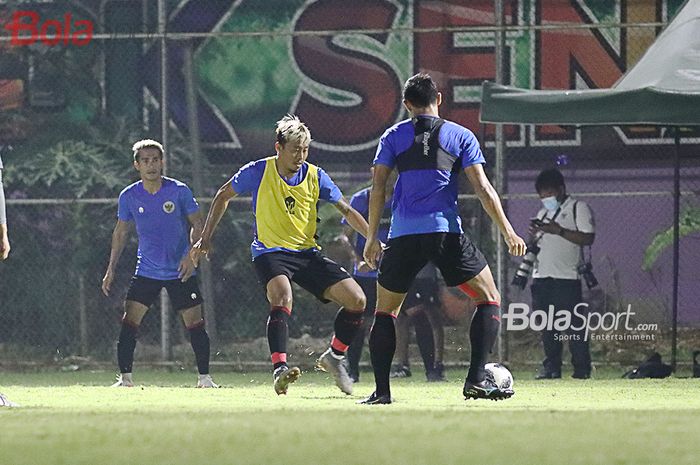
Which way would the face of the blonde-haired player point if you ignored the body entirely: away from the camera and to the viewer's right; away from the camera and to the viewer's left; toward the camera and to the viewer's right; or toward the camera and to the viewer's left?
toward the camera and to the viewer's right

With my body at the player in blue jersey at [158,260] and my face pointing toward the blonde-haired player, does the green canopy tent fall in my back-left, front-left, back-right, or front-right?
front-left

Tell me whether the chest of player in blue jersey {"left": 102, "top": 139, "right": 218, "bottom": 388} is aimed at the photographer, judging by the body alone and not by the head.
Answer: no

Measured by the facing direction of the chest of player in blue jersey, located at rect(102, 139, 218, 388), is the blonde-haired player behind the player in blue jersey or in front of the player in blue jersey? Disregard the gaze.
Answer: in front

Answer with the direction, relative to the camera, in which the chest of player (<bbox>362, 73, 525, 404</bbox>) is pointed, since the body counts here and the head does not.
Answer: away from the camera

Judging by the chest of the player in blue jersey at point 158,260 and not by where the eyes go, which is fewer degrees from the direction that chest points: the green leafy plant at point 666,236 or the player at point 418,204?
the player

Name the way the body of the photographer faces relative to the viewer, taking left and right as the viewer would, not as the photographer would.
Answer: facing the viewer and to the left of the viewer

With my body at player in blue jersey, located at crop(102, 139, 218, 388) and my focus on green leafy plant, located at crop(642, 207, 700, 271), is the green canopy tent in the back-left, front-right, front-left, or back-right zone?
front-right

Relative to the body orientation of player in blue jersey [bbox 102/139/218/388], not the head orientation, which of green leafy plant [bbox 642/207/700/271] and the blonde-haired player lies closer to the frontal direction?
the blonde-haired player

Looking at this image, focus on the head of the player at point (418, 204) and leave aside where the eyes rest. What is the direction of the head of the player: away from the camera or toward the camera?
away from the camera

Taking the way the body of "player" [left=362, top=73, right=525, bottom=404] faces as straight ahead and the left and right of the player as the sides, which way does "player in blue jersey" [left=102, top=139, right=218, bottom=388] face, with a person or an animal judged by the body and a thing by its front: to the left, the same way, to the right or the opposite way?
the opposite way

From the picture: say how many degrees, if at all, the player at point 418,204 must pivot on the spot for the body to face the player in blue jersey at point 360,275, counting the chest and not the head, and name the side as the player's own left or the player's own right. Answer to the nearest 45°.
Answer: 0° — they already face them

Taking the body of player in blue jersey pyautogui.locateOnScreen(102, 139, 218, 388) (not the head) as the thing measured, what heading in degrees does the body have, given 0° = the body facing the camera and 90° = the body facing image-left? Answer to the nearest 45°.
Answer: approximately 0°
